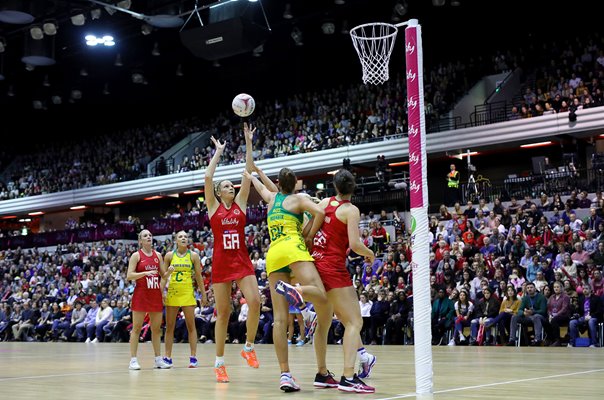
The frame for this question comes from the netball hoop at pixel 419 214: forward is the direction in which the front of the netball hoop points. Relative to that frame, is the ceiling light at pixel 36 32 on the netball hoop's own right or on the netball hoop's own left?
on the netball hoop's own right

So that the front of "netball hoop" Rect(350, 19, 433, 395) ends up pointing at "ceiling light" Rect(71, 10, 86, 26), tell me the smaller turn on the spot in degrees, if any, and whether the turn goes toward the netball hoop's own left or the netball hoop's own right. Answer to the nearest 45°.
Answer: approximately 45° to the netball hoop's own right

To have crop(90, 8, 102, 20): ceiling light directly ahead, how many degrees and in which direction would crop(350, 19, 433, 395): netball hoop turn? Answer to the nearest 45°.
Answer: approximately 45° to its right

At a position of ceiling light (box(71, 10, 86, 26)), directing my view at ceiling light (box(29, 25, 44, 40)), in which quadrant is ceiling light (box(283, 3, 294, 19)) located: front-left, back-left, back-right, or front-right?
back-right

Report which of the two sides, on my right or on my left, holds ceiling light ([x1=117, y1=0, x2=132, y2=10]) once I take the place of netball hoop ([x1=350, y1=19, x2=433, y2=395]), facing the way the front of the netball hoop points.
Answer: on my right

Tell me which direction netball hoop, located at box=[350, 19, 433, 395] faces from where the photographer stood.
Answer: facing to the left of the viewer

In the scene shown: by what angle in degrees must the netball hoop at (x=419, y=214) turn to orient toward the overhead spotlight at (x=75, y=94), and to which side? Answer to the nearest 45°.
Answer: approximately 45° to its right

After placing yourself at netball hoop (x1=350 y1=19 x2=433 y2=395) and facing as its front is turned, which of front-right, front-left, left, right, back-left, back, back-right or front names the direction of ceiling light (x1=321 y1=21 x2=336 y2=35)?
right

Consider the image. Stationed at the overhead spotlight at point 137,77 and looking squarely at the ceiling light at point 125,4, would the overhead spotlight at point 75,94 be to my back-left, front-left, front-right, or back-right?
back-right
